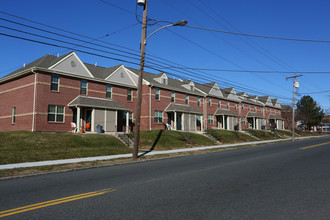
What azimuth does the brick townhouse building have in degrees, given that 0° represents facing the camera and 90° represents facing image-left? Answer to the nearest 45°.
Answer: approximately 315°
